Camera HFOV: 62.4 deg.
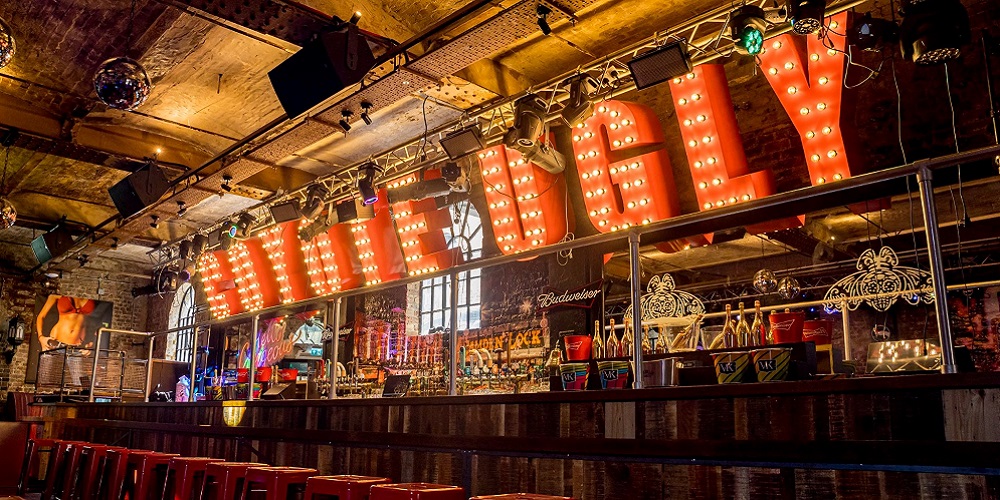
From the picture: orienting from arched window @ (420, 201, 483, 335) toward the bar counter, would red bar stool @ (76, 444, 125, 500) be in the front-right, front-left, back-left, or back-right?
front-right

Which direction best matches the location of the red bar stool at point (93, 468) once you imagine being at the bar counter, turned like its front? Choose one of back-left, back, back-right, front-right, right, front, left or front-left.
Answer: right

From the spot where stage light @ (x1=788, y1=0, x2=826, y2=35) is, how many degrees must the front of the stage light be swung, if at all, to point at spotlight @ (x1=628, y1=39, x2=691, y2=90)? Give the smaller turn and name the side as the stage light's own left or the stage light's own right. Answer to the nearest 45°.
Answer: approximately 135° to the stage light's own right

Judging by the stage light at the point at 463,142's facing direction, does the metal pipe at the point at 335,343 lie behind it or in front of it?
in front

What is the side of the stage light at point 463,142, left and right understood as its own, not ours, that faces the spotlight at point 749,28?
left

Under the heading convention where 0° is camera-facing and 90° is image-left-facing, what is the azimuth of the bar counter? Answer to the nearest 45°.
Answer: approximately 45°

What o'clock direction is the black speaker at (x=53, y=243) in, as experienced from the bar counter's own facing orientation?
The black speaker is roughly at 3 o'clock from the bar counter.

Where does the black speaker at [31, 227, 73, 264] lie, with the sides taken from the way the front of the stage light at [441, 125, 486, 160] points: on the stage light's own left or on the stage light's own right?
on the stage light's own right

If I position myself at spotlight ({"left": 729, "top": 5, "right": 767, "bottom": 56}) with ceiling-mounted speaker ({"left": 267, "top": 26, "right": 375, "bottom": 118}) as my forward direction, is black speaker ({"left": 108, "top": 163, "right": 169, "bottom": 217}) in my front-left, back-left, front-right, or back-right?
front-right

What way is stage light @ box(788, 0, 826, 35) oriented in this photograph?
toward the camera

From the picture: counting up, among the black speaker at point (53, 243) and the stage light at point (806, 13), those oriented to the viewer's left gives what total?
0

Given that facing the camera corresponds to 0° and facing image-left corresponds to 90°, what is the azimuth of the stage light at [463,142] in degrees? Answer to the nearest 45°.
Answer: approximately 45°
